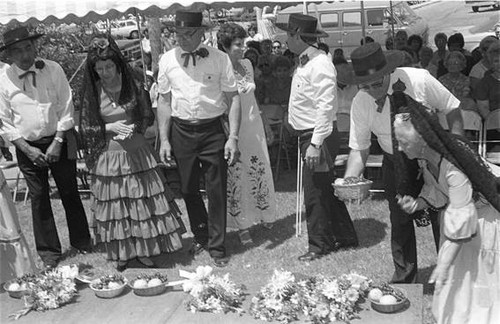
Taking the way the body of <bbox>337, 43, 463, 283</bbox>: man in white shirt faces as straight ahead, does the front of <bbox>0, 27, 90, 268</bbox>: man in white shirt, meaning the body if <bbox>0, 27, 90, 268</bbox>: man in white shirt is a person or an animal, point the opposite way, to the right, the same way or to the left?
to the left

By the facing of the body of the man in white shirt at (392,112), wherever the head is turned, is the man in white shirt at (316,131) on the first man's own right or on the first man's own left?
on the first man's own right

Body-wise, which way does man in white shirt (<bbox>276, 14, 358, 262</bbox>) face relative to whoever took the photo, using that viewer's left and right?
facing the viewer and to the left of the viewer

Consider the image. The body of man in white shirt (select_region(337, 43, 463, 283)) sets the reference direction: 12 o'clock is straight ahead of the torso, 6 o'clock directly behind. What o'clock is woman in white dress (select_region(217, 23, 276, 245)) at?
The woman in white dress is roughly at 3 o'clock from the man in white shirt.

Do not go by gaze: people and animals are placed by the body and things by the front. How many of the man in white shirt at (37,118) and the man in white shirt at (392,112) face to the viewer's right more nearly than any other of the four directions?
0

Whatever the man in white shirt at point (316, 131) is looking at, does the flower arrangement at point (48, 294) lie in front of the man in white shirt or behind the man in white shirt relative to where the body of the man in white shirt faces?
in front

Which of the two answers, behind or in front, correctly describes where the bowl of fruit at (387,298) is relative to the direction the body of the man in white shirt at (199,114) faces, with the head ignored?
in front

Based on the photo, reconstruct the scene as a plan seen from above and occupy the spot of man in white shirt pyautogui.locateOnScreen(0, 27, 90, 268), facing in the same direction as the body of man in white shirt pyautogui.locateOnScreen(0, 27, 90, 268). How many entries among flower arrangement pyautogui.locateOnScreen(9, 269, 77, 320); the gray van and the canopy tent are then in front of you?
1

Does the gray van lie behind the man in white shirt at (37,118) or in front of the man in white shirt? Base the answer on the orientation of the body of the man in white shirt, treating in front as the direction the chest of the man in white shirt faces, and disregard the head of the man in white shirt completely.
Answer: behind

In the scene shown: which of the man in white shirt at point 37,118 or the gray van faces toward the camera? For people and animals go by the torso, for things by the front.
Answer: the man in white shirt

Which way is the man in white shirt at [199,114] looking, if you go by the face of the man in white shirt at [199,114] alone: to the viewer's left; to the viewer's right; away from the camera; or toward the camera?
toward the camera

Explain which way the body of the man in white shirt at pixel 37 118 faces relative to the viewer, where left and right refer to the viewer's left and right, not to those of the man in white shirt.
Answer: facing the viewer
